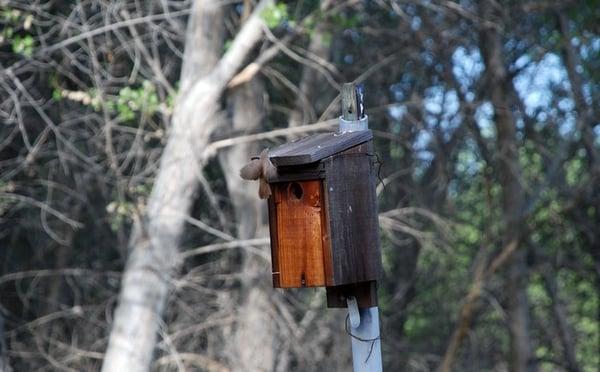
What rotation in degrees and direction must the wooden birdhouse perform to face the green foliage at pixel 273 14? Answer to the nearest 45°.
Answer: approximately 135° to its right

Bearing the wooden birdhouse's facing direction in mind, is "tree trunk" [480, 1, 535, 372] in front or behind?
behind

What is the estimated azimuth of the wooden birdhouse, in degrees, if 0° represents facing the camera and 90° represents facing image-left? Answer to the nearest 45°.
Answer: approximately 45°
